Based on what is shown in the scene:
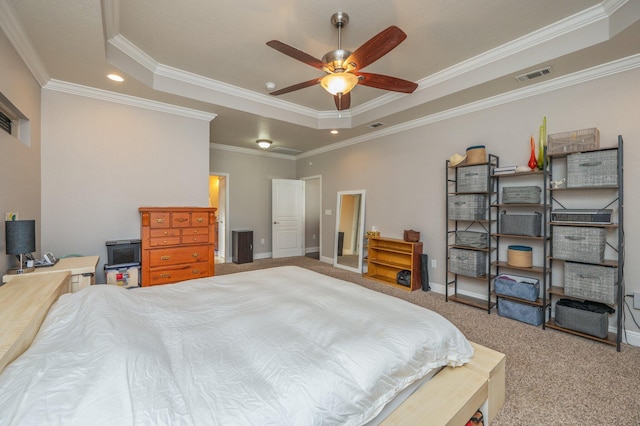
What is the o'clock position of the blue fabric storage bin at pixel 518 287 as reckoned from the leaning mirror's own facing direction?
The blue fabric storage bin is roughly at 9 o'clock from the leaning mirror.

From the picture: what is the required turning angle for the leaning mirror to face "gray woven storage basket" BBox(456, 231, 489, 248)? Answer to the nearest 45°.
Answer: approximately 90° to its left

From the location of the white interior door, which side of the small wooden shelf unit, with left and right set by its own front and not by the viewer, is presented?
right

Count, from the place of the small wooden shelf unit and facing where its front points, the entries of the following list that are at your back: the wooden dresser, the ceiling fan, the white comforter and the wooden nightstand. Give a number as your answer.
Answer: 0

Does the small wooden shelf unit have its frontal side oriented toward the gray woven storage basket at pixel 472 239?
no

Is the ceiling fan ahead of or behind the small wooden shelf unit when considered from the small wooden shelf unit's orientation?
ahead

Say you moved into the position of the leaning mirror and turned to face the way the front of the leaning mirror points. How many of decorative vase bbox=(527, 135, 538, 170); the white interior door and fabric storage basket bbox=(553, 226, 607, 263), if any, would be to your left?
2

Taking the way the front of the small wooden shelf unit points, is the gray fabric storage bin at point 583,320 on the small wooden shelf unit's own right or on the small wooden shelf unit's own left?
on the small wooden shelf unit's own left

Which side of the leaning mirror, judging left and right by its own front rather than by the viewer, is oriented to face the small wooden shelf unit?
left

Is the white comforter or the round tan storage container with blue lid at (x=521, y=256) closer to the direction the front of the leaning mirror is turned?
the white comforter

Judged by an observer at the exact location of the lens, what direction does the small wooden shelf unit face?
facing the viewer and to the left of the viewer

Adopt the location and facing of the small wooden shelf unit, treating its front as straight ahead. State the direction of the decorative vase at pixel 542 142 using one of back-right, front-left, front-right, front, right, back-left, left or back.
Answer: left

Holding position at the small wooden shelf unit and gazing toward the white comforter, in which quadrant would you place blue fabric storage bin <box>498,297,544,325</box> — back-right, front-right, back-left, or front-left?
front-left

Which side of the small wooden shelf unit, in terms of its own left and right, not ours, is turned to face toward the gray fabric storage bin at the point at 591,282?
left

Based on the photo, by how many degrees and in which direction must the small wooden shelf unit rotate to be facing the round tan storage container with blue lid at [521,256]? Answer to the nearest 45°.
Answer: approximately 90° to its left

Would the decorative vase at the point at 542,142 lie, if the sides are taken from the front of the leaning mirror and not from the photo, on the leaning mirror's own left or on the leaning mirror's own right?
on the leaning mirror's own left

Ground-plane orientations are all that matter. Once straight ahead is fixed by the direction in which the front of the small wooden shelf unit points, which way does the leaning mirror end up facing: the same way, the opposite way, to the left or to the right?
the same way

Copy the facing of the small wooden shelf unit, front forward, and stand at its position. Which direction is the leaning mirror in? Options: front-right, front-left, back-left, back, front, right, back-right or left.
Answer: right

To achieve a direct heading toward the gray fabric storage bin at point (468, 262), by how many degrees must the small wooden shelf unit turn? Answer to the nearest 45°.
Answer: approximately 90° to its left

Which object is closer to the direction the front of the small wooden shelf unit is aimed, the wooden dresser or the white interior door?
the wooden dresser

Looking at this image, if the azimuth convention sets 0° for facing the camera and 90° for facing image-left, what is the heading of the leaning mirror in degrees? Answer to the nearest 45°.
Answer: approximately 45°

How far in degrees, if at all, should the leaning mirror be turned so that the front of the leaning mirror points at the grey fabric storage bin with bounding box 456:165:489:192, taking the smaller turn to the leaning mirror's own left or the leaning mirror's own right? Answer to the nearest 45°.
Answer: approximately 90° to the leaning mirror's own left
